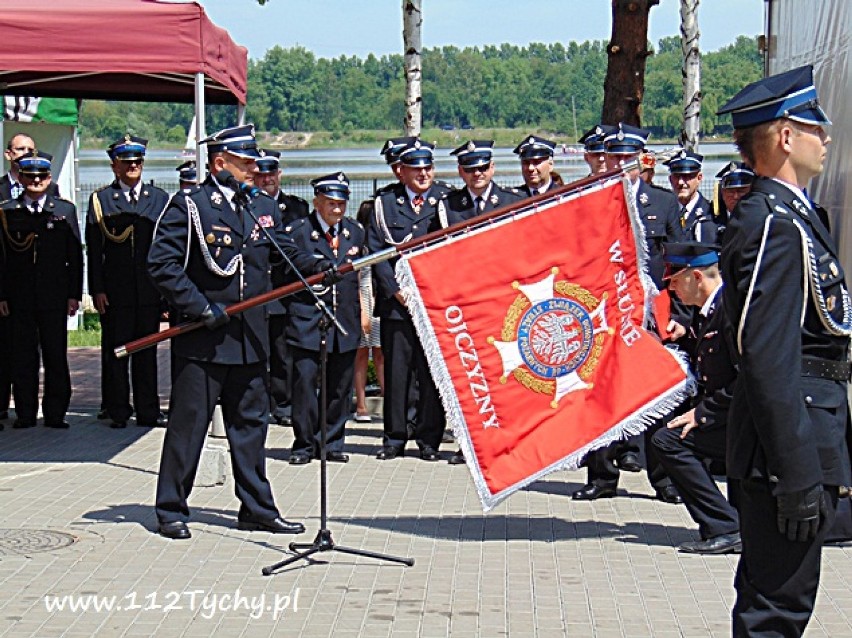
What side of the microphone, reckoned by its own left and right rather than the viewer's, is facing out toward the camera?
left

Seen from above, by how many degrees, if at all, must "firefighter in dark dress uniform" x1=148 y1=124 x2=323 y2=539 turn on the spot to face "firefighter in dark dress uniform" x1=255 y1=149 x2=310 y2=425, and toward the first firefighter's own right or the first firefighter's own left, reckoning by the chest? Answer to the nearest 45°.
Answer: approximately 135° to the first firefighter's own left

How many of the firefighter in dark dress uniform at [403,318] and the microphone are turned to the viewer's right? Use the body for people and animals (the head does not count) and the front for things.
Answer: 0

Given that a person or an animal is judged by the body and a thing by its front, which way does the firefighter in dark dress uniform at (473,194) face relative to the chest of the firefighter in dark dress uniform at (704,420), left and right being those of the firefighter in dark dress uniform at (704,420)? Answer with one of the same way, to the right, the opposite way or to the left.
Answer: to the left

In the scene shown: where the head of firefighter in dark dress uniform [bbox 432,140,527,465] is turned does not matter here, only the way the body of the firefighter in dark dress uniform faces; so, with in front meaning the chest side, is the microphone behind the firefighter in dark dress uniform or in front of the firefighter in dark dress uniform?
in front

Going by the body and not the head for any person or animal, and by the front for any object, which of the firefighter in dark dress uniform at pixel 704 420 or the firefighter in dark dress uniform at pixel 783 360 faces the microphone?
the firefighter in dark dress uniform at pixel 704 420

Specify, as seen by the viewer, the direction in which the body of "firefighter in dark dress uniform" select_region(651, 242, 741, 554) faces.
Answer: to the viewer's left

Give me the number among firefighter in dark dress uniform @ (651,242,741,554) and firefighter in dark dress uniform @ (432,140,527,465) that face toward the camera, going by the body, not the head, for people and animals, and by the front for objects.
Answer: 1

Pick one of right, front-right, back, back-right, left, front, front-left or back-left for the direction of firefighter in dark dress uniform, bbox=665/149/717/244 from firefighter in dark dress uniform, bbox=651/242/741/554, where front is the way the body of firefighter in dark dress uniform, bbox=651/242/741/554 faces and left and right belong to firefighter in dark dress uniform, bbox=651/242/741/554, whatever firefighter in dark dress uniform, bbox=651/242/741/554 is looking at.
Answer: right

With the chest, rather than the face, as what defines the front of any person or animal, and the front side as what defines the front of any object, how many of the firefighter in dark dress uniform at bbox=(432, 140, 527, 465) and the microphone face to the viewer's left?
1

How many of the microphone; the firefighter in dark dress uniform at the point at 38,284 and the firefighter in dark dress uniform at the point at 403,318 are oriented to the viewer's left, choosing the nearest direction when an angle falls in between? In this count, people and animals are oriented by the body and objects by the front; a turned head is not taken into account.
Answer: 1

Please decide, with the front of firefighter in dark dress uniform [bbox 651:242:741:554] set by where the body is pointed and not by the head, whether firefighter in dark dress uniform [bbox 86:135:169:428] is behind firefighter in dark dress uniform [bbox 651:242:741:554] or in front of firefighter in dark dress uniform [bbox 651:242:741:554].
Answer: in front
